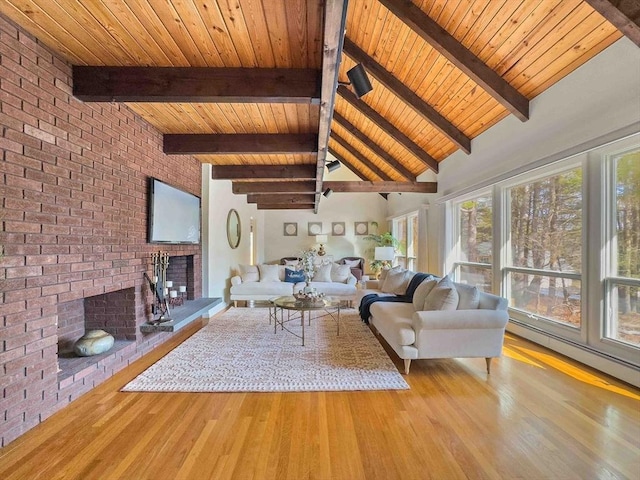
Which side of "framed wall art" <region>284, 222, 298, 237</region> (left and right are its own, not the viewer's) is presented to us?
front

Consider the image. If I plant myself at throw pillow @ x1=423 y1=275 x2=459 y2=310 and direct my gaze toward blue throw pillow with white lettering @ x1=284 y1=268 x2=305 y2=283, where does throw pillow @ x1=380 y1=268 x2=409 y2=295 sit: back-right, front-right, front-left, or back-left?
front-right

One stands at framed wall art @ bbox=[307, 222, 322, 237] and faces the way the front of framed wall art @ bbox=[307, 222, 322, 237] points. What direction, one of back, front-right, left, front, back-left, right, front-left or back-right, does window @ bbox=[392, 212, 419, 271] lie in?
front-left

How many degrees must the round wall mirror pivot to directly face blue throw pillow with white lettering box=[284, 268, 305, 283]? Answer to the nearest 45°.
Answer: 0° — it already faces it

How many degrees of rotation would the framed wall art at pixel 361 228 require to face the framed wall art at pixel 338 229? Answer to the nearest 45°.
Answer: approximately 90° to its right

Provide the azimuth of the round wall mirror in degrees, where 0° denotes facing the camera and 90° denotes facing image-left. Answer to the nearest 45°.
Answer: approximately 270°

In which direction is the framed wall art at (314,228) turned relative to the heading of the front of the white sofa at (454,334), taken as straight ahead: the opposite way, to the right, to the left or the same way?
to the left

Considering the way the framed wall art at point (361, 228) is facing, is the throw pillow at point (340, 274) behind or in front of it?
in front

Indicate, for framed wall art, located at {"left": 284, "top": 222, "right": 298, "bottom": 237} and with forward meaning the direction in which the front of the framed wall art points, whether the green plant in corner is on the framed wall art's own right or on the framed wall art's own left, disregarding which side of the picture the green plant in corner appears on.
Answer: on the framed wall art's own left

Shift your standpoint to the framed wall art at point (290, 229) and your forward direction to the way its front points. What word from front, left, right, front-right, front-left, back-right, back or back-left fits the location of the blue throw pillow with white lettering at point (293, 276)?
front

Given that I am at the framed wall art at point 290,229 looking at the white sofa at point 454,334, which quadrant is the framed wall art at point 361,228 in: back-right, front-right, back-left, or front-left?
front-left

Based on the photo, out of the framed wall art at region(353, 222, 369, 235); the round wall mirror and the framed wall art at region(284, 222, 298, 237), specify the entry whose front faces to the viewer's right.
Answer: the round wall mirror

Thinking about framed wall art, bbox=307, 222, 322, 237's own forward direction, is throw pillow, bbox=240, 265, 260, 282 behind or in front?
in front

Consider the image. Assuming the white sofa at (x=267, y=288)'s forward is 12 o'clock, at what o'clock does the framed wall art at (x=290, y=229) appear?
The framed wall art is roughly at 6 o'clock from the white sofa.

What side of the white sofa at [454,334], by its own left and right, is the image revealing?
left

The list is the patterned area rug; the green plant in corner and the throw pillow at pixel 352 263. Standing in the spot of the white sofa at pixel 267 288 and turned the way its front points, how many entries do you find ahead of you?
1

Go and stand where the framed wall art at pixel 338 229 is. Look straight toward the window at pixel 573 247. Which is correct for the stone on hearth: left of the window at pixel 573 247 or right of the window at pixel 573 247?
right

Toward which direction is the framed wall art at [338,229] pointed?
toward the camera

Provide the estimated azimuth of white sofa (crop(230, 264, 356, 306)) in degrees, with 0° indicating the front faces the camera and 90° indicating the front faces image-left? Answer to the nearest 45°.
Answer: approximately 0°
